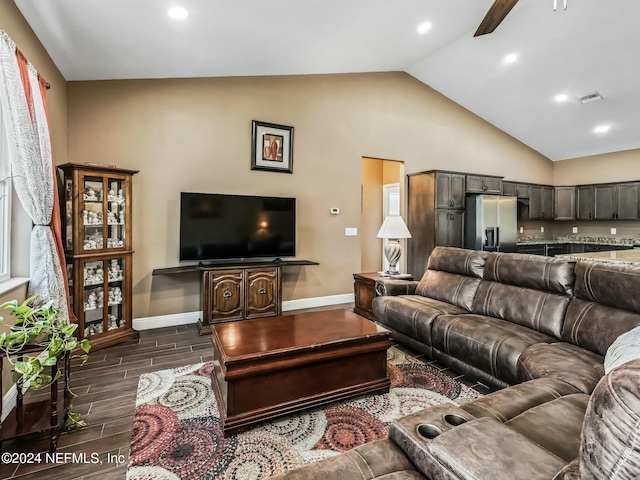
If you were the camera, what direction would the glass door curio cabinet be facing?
facing the viewer and to the right of the viewer

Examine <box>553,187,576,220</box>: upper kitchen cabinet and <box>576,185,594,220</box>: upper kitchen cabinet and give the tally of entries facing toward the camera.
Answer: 2

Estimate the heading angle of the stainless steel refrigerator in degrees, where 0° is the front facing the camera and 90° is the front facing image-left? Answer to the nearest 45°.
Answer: approximately 315°

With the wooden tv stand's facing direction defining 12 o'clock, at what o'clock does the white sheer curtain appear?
The white sheer curtain is roughly at 3 o'clock from the wooden tv stand.

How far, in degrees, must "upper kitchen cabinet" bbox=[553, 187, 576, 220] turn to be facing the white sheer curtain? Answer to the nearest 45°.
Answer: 0° — it already faces it

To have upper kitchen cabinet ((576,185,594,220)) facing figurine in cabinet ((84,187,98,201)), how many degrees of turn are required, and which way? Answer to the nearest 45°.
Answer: approximately 45° to its right

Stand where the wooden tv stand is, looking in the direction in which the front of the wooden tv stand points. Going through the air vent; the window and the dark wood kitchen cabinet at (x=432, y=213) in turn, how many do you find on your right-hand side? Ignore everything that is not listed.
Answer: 1

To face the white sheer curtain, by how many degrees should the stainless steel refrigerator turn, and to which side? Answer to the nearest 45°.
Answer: approximately 90° to its right

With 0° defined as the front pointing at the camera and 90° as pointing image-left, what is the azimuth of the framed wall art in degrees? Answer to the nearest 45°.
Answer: approximately 315°
